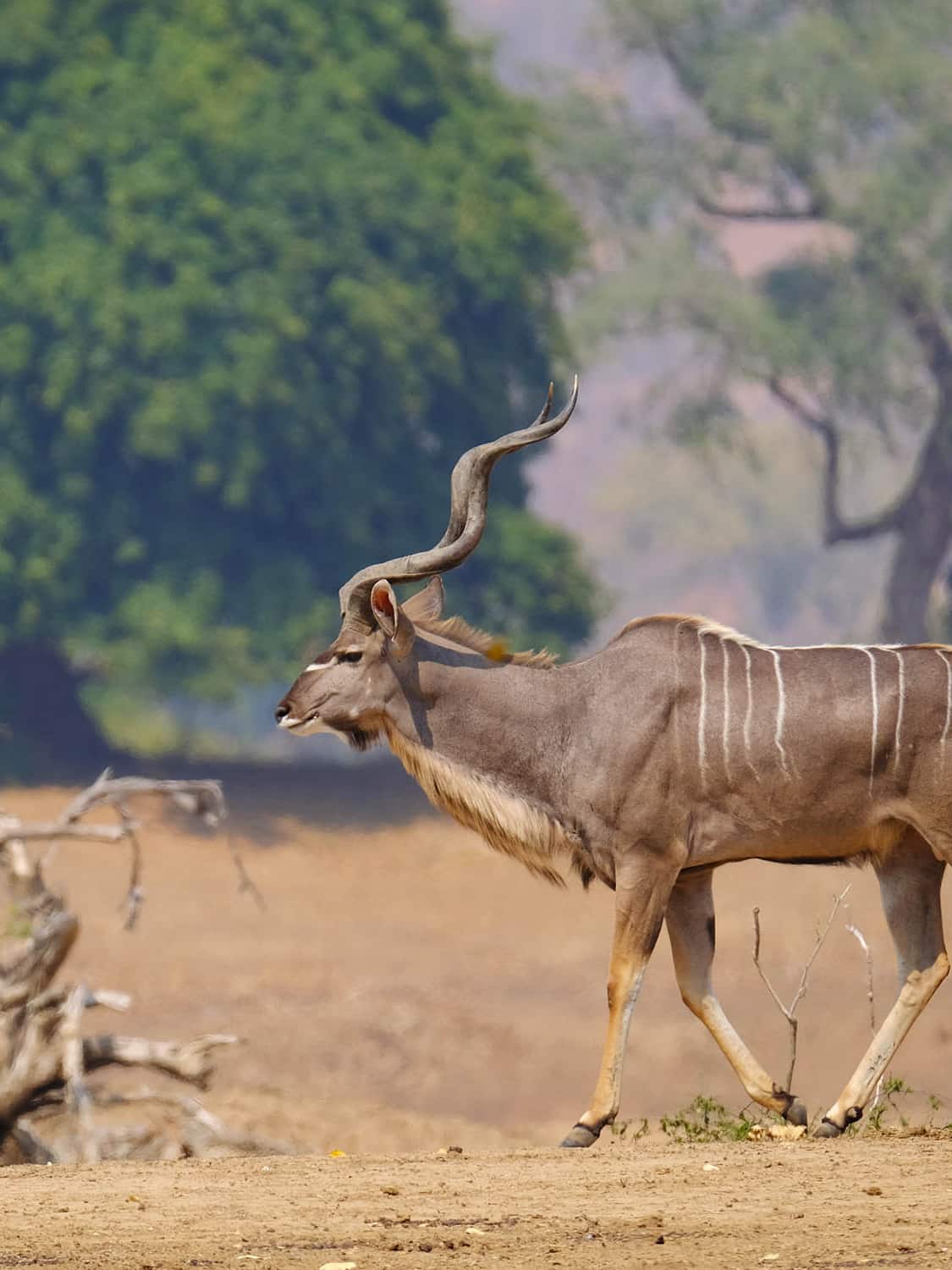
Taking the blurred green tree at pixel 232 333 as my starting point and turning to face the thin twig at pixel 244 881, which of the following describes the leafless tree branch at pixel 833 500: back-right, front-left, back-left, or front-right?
back-left

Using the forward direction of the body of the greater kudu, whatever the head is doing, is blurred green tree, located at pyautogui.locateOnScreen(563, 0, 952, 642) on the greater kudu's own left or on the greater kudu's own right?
on the greater kudu's own right

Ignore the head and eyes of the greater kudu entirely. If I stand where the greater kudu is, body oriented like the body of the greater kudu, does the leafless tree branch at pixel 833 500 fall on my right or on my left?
on my right

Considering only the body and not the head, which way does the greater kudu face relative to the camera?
to the viewer's left

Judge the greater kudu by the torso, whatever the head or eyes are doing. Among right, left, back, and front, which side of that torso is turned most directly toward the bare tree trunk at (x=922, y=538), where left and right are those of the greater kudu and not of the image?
right

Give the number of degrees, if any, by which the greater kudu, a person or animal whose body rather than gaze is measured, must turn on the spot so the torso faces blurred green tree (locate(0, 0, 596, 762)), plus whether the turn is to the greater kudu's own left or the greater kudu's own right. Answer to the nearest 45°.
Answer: approximately 90° to the greater kudu's own right
